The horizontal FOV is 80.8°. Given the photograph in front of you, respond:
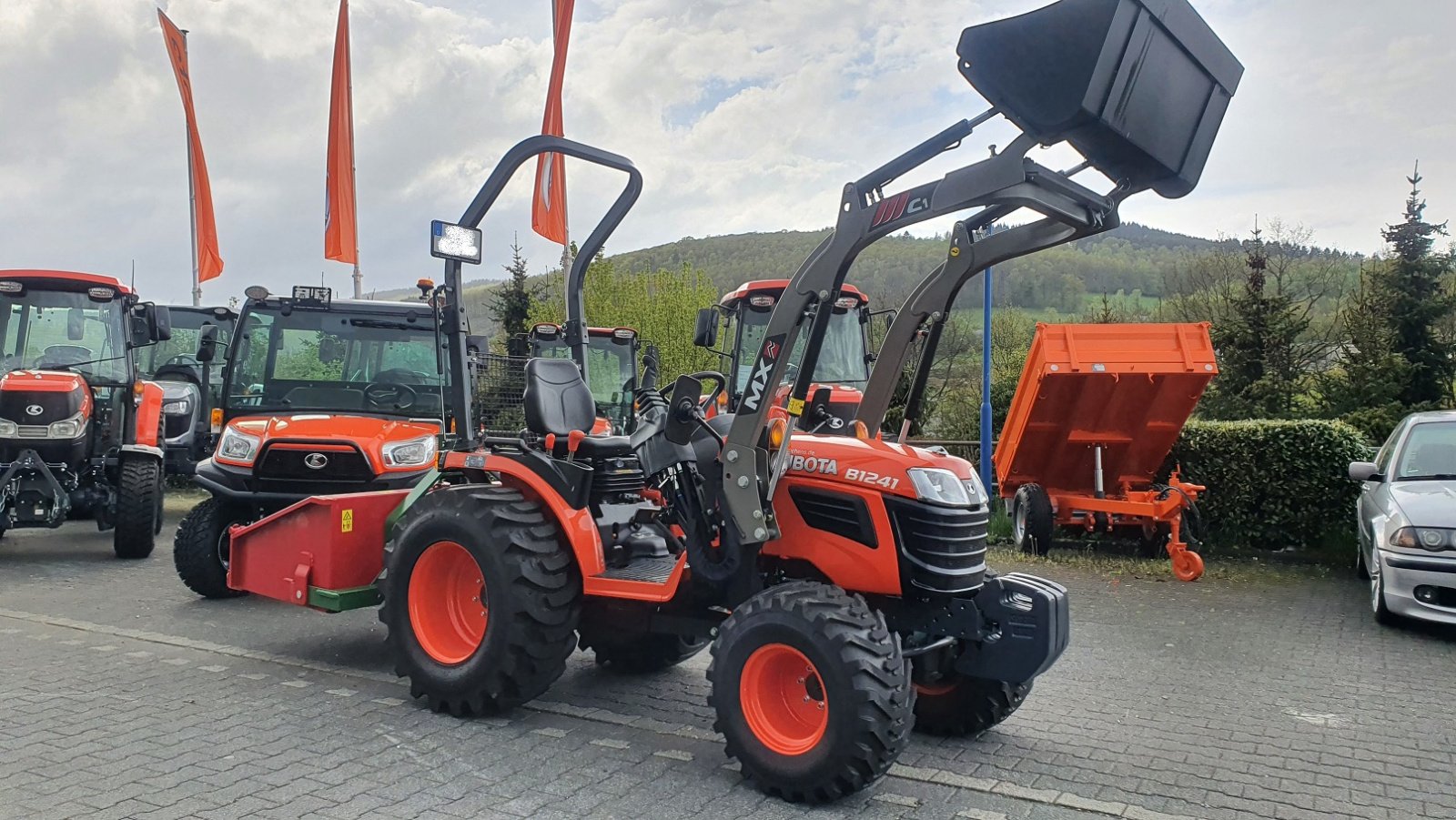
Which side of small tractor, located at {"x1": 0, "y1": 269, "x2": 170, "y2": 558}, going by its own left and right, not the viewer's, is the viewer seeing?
front

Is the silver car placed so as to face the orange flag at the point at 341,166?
no

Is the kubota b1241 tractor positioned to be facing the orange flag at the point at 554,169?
no

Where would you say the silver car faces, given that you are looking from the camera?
facing the viewer

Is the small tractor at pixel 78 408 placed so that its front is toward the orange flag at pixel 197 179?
no

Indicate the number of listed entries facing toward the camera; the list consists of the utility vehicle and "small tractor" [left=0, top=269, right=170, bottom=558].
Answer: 2

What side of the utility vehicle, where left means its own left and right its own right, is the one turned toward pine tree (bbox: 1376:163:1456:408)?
left

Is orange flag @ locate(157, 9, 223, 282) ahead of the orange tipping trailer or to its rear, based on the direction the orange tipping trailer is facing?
to the rear

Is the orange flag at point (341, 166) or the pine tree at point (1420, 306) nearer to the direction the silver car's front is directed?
the orange flag

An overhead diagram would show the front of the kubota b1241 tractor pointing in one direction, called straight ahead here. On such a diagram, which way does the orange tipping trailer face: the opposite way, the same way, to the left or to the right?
the same way

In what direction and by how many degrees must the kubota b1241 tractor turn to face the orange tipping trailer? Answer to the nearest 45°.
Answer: approximately 90° to its left

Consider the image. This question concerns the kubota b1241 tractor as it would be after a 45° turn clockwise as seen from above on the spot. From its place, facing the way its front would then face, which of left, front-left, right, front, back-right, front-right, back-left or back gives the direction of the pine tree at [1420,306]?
back-left

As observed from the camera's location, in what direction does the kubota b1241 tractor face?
facing the viewer and to the right of the viewer

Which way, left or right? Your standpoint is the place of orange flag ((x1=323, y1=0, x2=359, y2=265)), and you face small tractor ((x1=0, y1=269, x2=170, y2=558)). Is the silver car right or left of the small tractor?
left

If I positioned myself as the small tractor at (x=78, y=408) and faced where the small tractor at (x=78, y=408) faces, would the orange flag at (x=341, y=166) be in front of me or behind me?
behind

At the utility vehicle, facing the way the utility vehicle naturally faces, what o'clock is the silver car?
The silver car is roughly at 10 o'clock from the utility vehicle.
